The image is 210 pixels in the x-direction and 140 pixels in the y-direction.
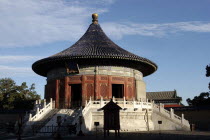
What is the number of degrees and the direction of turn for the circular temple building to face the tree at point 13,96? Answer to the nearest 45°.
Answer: approximately 90° to its right

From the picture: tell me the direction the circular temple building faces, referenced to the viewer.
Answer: facing the viewer and to the left of the viewer
